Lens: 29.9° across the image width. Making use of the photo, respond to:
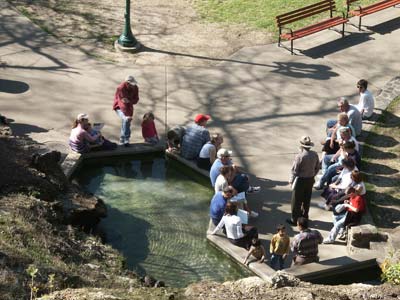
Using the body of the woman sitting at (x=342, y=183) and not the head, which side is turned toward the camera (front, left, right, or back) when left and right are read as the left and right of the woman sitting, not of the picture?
left

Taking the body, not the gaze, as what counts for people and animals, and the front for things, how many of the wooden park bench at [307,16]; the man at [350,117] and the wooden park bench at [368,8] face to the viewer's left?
1

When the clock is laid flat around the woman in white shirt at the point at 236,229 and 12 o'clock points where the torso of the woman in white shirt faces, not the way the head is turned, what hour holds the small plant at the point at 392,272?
The small plant is roughly at 3 o'clock from the woman in white shirt.

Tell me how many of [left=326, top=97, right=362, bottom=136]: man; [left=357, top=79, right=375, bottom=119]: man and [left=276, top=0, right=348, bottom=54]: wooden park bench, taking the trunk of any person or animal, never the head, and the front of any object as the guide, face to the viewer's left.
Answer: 2

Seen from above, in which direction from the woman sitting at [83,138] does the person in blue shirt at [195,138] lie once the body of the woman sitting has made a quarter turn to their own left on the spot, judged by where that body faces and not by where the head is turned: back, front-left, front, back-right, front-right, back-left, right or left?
right

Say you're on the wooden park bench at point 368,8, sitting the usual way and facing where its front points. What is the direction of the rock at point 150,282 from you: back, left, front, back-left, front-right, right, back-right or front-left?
front-right

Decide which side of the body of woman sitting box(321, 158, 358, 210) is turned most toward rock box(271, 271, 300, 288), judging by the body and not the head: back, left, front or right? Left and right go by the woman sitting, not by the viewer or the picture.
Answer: left

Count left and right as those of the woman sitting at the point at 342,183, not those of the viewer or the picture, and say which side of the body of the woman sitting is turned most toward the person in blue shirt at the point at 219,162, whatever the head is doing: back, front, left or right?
front

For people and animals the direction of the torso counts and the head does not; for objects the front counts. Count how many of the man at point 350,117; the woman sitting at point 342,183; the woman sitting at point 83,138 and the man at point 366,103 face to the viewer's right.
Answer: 1

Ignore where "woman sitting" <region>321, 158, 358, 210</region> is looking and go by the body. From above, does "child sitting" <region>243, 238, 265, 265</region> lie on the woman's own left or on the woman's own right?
on the woman's own left

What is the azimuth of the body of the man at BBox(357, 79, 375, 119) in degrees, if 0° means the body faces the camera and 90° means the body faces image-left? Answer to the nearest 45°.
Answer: approximately 90°

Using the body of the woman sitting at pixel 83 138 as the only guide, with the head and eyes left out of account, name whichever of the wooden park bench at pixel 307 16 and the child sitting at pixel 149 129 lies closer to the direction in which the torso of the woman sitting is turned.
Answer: the child sitting

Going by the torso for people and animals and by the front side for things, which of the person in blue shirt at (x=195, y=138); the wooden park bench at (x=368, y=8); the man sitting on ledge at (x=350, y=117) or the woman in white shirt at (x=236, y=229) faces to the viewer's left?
the man sitting on ledge

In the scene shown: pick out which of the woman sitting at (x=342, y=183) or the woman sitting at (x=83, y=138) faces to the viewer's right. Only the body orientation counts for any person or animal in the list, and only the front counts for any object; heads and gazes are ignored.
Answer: the woman sitting at (x=83, y=138)

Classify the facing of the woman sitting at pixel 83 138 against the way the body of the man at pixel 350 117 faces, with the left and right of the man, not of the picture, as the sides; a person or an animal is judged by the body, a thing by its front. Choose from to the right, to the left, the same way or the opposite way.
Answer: the opposite way

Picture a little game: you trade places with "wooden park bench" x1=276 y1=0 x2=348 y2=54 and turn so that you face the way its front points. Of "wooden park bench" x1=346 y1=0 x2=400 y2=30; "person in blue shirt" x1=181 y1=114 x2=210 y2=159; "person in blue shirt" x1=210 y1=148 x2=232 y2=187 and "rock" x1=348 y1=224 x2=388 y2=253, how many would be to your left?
1

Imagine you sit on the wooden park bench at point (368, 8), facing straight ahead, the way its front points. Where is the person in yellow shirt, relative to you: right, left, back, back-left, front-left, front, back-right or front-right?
front-right

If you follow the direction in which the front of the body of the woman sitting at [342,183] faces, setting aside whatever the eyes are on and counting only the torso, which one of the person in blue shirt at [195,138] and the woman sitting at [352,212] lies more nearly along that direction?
the person in blue shirt

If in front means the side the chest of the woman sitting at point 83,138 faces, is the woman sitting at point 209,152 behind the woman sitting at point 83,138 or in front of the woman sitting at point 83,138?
in front
